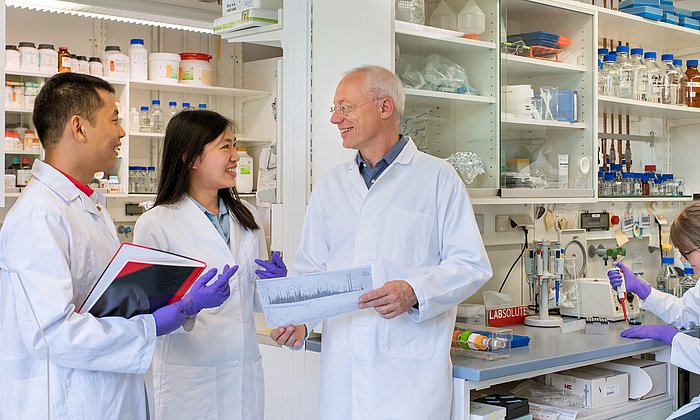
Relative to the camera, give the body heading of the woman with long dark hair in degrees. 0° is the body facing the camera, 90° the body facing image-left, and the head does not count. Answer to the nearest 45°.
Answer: approximately 315°

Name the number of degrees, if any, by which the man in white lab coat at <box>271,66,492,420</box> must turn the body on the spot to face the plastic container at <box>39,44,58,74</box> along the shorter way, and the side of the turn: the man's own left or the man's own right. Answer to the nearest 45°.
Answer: approximately 90° to the man's own right

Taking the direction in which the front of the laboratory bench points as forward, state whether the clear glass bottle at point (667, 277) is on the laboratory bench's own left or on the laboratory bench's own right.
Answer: on the laboratory bench's own left

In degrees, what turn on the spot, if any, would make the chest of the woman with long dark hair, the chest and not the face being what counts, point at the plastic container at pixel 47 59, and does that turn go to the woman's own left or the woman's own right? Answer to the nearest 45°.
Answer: approximately 135° to the woman's own left

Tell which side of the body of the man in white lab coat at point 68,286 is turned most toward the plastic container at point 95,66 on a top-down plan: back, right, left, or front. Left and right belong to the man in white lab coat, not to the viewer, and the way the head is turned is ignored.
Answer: left

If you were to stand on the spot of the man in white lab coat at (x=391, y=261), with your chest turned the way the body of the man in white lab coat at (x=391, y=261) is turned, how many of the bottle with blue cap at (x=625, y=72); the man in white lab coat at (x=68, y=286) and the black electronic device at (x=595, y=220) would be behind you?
2

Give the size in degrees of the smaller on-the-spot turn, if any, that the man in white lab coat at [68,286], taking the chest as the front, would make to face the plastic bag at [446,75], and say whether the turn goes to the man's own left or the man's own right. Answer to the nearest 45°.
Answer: approximately 45° to the man's own left

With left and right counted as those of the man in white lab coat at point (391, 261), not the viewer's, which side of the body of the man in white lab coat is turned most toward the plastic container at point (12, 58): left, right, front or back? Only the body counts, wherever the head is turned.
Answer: right

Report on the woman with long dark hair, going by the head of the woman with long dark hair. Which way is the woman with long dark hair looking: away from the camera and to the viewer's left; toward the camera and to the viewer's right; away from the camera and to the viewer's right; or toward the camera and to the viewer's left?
toward the camera and to the viewer's right

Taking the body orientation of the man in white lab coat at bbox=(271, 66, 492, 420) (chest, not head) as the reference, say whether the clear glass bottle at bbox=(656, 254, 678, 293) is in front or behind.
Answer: behind

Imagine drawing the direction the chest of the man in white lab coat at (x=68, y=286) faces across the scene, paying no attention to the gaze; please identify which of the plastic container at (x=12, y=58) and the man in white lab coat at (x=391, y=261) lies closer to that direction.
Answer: the man in white lab coat

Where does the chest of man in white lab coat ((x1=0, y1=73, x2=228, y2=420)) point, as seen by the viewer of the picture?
to the viewer's right

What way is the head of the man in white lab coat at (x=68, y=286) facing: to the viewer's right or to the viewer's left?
to the viewer's right

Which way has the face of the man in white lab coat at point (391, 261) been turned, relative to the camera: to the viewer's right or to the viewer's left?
to the viewer's left

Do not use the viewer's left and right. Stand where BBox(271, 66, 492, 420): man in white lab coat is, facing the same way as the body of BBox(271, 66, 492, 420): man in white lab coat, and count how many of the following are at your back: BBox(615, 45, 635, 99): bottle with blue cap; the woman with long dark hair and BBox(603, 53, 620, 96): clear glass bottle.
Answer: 2
